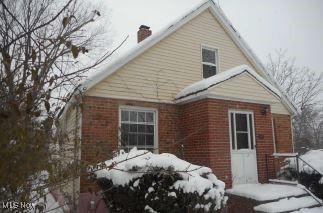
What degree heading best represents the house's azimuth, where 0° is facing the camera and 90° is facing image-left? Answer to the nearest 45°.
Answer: approximately 315°

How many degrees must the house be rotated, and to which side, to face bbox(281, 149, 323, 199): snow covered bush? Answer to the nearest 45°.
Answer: approximately 45° to its left
